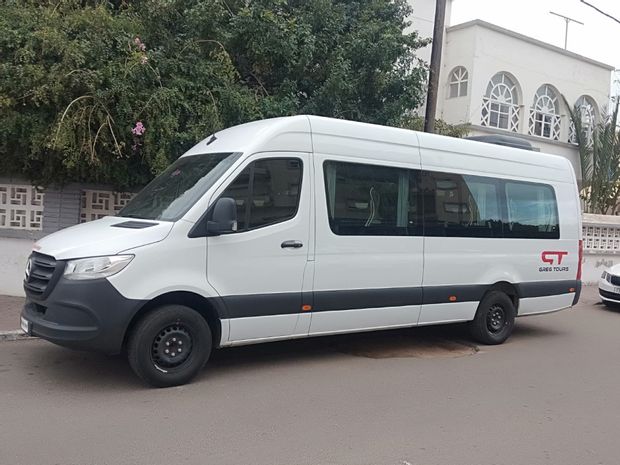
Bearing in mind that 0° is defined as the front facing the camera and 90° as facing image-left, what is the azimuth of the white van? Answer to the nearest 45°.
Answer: approximately 45°

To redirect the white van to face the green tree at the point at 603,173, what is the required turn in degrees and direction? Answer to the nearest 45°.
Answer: approximately 180°

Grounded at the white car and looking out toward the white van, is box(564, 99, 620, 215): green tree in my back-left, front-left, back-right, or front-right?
back-right

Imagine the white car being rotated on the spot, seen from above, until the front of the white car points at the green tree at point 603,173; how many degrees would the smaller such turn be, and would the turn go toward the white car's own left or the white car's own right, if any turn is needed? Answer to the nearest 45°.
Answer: approximately 135° to the white car's own right

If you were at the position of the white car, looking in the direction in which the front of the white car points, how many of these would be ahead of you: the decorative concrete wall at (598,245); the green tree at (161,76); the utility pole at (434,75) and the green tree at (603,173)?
2

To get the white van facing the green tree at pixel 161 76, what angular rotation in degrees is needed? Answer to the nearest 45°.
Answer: approximately 90° to its right

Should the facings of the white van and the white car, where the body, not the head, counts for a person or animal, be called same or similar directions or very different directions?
same or similar directions

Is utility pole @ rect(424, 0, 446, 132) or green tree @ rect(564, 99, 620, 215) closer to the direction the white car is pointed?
the utility pole

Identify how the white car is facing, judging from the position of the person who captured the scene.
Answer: facing the viewer and to the left of the viewer

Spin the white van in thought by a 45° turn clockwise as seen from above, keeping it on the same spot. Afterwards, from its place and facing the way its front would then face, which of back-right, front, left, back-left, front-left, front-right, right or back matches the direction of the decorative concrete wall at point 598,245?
back-right

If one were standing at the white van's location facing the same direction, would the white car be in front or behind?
behind

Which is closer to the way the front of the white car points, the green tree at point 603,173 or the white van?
the white van

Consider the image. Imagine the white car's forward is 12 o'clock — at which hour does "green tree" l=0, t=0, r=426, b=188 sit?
The green tree is roughly at 12 o'clock from the white car.

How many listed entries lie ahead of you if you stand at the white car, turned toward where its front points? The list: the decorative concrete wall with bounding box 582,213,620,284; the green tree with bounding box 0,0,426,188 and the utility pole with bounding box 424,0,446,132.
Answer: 2

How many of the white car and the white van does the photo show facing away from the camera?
0

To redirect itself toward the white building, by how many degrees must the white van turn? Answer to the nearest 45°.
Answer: approximately 180°

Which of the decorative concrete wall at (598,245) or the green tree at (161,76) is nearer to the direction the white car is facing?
the green tree

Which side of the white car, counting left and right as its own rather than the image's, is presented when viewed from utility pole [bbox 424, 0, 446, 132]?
front

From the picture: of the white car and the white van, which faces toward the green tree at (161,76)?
the white car

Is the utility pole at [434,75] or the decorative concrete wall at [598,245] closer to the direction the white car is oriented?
the utility pole
